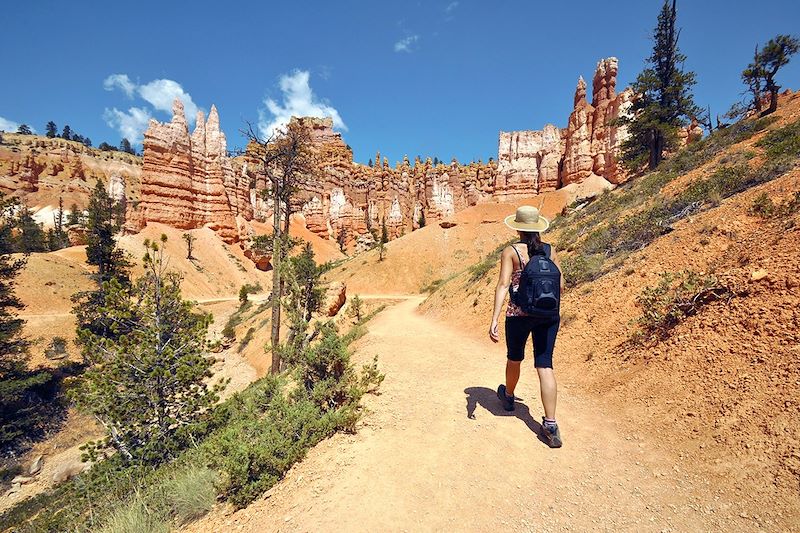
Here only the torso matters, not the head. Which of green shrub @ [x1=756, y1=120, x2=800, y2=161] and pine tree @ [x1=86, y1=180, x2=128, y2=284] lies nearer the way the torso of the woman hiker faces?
the pine tree

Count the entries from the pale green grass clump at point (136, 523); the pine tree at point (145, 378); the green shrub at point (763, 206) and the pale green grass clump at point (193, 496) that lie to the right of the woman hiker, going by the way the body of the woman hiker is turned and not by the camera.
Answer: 1

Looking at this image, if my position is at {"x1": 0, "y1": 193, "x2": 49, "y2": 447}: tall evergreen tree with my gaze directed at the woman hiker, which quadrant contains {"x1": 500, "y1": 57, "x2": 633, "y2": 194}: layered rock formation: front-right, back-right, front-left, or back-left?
front-left

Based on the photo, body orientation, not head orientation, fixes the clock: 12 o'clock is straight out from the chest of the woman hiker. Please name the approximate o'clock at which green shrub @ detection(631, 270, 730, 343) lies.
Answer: The green shrub is roughly at 3 o'clock from the woman hiker.

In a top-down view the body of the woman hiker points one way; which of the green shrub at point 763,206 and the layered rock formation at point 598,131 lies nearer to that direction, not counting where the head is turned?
the layered rock formation

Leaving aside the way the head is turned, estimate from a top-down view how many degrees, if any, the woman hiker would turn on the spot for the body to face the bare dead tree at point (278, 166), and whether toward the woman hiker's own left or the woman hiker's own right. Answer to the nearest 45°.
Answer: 0° — they already face it

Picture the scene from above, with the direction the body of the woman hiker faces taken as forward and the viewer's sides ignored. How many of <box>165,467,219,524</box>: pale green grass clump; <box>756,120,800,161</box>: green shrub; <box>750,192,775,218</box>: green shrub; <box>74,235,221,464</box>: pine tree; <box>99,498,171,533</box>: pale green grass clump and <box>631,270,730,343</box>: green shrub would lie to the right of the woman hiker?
3

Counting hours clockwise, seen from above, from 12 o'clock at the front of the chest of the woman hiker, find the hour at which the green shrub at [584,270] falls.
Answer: The green shrub is roughly at 2 o'clock from the woman hiker.

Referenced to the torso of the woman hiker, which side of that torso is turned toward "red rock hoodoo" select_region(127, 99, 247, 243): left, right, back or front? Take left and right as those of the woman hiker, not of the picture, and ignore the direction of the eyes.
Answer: front

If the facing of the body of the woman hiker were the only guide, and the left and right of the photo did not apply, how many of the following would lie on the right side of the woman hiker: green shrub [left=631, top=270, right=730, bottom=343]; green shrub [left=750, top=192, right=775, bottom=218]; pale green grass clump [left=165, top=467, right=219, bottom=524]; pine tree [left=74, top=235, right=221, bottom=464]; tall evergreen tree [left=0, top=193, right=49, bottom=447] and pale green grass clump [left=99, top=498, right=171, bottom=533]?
2

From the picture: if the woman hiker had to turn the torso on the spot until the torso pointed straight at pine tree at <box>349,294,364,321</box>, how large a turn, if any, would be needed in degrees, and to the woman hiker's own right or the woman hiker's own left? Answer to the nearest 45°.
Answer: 0° — they already face it

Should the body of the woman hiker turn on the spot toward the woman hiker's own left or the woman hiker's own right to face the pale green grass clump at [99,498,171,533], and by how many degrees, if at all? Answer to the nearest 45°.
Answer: approximately 90° to the woman hiker's own left

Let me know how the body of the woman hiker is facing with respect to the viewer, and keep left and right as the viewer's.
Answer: facing away from the viewer and to the left of the viewer

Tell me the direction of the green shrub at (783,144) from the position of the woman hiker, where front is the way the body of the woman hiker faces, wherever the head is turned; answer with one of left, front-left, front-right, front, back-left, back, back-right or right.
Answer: right

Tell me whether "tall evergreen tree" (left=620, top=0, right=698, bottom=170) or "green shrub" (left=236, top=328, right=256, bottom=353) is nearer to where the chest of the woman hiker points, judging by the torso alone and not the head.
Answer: the green shrub
